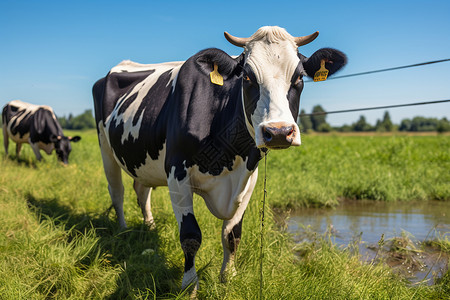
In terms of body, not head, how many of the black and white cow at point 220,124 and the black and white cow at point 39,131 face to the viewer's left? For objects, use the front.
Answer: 0

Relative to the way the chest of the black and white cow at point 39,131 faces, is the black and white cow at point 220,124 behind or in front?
in front

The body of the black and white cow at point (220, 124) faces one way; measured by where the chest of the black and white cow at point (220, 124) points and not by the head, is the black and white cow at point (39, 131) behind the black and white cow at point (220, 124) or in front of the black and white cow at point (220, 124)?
behind

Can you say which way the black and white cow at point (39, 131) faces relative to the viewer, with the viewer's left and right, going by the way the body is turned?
facing the viewer and to the right of the viewer

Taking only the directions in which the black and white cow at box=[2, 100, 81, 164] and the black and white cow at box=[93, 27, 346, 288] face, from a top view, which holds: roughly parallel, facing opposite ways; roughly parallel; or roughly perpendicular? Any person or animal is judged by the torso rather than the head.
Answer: roughly parallel
